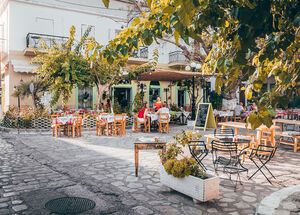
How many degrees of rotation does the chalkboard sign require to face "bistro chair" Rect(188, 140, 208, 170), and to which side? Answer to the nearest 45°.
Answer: approximately 45° to its left

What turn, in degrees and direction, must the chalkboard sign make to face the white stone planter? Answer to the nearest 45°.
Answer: approximately 45° to its left

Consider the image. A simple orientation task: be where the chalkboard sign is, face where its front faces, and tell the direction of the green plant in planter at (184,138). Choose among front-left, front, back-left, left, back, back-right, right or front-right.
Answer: front-left

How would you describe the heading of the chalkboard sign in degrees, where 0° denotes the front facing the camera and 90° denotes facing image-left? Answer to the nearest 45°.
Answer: approximately 45°

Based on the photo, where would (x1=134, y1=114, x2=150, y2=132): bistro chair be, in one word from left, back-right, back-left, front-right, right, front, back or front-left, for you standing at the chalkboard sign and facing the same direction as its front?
front-right

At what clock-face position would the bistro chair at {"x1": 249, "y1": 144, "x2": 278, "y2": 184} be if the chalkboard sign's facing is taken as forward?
The bistro chair is roughly at 10 o'clock from the chalkboard sign.

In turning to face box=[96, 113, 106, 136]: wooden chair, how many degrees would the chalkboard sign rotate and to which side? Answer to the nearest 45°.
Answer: approximately 45° to its right

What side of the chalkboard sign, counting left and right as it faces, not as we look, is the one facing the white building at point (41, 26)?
right
